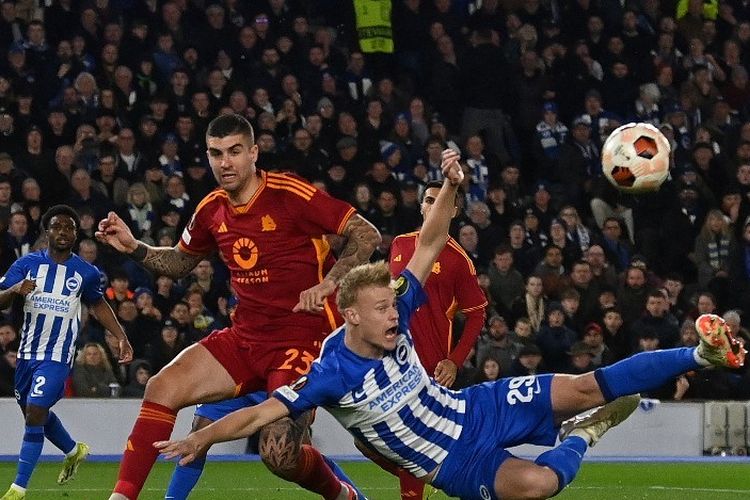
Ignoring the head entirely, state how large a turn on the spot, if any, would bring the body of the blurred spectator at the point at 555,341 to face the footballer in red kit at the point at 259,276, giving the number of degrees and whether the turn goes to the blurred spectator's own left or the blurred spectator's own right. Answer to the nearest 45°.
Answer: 0° — they already face them

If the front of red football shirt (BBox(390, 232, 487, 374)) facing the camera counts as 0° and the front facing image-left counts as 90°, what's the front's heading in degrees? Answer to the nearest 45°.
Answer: approximately 45°

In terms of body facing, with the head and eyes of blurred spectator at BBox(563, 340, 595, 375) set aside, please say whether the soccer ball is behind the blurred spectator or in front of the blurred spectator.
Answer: in front

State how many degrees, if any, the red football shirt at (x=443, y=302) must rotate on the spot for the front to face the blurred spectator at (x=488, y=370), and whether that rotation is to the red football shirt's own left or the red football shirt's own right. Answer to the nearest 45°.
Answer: approximately 135° to the red football shirt's own right

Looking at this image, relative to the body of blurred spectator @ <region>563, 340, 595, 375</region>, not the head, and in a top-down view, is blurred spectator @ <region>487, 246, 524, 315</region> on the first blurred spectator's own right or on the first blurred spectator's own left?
on the first blurred spectator's own right

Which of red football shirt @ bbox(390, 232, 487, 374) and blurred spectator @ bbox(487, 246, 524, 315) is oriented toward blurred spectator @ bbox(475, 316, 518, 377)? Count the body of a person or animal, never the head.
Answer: blurred spectator @ bbox(487, 246, 524, 315)

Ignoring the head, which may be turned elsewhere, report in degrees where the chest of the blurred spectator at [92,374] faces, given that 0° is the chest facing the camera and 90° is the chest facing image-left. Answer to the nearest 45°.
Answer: approximately 0°

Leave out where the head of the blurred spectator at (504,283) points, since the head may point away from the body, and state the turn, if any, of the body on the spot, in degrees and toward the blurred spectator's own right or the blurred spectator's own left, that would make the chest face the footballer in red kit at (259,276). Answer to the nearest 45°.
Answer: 0° — they already face them
